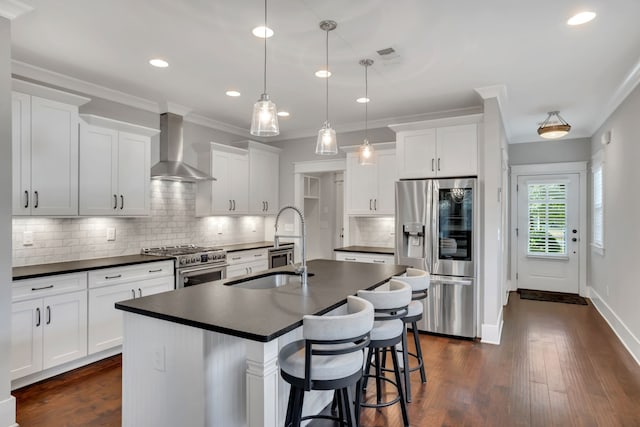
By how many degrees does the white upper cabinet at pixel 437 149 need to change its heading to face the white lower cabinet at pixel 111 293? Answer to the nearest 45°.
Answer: approximately 45° to its right

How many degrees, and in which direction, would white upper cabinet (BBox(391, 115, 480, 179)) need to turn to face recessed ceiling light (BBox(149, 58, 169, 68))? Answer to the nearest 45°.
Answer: approximately 45° to its right

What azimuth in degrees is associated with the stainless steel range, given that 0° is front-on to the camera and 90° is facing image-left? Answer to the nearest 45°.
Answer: approximately 315°

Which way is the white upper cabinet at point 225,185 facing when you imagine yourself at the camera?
facing the viewer and to the right of the viewer

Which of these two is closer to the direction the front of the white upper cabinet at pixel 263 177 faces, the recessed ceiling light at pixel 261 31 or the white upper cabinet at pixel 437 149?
the white upper cabinet

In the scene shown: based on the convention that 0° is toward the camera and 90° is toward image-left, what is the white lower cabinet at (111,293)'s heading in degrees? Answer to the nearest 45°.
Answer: approximately 315°

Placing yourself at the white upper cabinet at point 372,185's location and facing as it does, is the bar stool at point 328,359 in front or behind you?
in front

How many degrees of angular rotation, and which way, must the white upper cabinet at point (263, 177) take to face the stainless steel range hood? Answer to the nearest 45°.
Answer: approximately 90° to its right

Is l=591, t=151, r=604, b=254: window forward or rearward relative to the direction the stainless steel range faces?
forward

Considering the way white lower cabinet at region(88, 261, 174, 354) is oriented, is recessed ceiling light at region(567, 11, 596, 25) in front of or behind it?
in front

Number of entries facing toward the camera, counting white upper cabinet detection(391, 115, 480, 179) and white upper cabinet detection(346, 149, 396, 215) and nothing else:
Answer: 2

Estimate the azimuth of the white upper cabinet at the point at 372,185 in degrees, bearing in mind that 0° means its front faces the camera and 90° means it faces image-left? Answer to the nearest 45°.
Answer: approximately 0°

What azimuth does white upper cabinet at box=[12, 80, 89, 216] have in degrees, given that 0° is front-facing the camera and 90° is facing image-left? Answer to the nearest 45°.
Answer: approximately 315°

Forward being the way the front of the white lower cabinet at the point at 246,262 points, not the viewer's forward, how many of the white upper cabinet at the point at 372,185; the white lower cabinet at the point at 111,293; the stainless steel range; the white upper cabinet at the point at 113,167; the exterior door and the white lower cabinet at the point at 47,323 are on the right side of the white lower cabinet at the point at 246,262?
4
